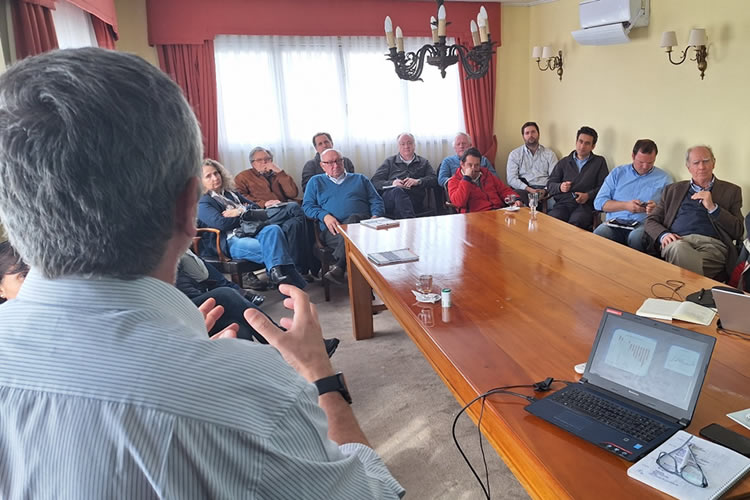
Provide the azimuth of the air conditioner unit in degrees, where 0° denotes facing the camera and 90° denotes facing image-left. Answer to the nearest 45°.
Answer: approximately 45°

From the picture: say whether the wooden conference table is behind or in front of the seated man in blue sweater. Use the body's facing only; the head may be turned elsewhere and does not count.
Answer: in front

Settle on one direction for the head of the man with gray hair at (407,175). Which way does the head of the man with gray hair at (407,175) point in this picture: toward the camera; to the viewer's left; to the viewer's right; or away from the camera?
toward the camera

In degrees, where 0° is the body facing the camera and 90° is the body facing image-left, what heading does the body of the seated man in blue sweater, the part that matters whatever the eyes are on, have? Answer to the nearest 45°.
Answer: approximately 0°

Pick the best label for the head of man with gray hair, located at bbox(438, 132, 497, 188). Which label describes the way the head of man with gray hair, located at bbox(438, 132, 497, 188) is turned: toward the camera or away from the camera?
toward the camera

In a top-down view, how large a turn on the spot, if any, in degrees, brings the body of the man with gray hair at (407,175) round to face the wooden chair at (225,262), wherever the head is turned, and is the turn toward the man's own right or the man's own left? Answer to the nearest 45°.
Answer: approximately 45° to the man's own right

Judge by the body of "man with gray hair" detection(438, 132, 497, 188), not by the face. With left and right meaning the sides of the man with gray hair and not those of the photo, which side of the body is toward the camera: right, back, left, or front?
front

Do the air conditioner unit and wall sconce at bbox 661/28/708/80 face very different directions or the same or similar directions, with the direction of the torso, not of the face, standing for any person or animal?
same or similar directions

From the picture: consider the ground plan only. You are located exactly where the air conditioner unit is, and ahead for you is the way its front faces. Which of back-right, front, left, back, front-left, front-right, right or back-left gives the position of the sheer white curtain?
front

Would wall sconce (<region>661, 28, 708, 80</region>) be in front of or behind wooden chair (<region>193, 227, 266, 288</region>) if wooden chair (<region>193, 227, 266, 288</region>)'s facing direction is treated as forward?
in front

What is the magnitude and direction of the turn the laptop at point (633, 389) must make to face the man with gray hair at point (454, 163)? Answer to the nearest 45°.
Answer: approximately 135° to its right

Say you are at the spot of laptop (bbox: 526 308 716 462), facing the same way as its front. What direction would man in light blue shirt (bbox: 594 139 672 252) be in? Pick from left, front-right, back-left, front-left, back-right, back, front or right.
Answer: back-right

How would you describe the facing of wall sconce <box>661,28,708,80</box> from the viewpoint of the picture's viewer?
facing the viewer and to the left of the viewer

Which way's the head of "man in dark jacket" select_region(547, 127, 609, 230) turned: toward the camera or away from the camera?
toward the camera

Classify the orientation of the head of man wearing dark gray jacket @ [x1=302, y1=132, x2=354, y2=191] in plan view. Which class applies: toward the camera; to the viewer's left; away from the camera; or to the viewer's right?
toward the camera

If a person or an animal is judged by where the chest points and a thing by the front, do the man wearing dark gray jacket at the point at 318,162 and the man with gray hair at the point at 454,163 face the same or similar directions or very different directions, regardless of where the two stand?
same or similar directions

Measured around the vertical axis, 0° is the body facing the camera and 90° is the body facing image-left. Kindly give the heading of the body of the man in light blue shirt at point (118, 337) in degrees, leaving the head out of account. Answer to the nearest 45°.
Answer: approximately 225°
